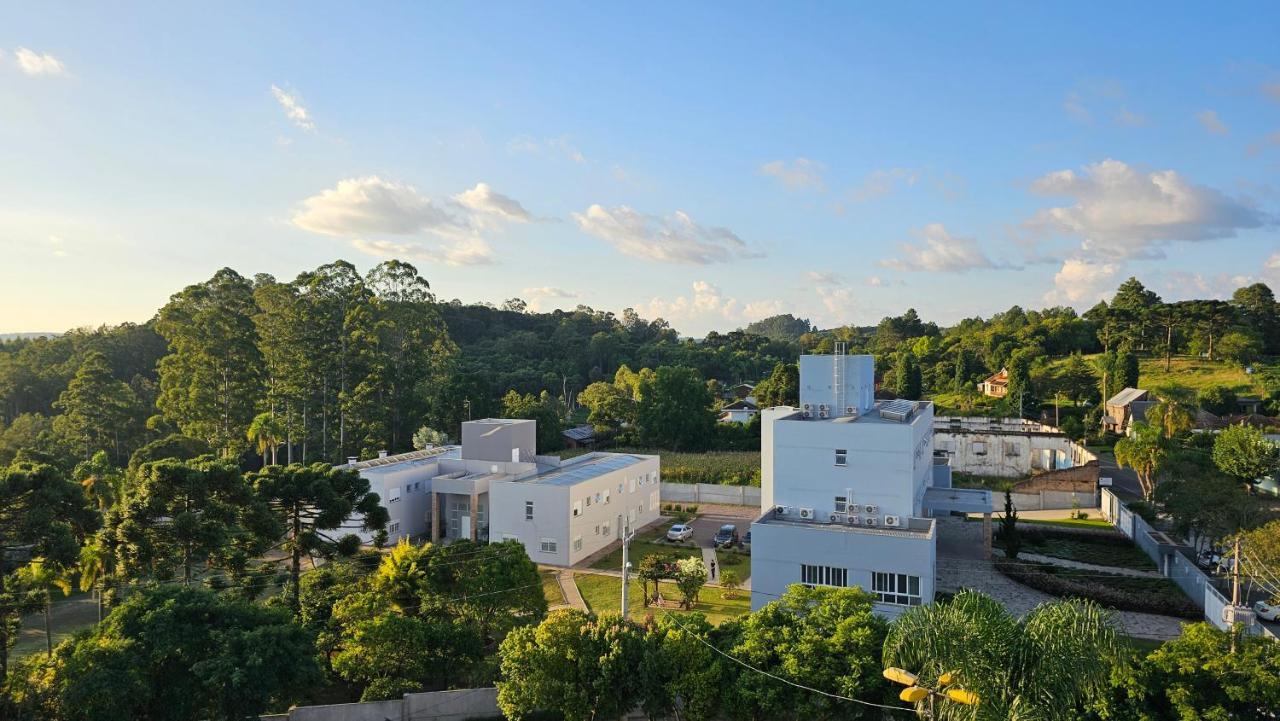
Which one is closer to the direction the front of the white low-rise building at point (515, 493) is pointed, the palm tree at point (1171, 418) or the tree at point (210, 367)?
the tree

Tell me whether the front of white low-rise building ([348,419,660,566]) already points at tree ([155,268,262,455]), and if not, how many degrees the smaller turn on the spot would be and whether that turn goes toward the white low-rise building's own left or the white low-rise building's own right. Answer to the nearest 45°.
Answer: approximately 90° to the white low-rise building's own right

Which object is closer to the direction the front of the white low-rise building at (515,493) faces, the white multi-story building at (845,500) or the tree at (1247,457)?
the white multi-story building

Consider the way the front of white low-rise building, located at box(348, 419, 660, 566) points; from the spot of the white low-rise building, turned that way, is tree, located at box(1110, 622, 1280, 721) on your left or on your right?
on your left

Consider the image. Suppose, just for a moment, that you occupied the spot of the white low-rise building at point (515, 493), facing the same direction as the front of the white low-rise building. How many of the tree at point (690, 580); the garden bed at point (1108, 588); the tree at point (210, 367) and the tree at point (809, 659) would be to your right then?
1

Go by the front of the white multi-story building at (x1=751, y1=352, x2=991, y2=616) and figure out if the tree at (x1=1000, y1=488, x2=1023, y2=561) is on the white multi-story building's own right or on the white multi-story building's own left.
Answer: on the white multi-story building's own left

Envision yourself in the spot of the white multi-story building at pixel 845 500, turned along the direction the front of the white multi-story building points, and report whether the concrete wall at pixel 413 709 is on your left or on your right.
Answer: on your right

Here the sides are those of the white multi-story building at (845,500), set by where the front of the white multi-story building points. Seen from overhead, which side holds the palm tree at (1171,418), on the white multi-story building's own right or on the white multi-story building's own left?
on the white multi-story building's own left

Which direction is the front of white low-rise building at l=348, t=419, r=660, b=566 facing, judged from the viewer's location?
facing the viewer and to the left of the viewer

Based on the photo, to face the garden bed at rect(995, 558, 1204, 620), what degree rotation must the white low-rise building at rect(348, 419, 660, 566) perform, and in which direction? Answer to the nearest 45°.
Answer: approximately 90° to its left

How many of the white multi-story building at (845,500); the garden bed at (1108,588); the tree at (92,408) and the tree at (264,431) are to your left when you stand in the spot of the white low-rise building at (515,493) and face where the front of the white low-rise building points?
2

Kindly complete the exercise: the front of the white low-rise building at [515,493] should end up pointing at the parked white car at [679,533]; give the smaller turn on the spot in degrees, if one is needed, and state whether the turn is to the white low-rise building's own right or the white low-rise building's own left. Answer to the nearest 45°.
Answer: approximately 135° to the white low-rise building's own left

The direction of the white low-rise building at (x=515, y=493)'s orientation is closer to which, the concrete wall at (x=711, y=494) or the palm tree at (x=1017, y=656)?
the palm tree
